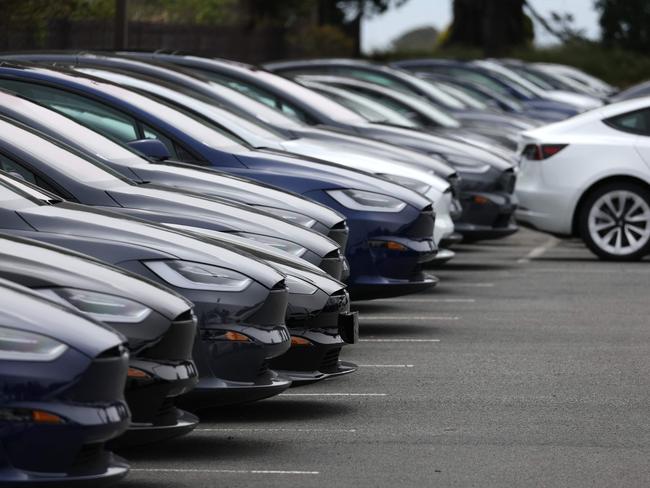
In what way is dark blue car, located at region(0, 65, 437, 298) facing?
to the viewer's right

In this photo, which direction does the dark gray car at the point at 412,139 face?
to the viewer's right

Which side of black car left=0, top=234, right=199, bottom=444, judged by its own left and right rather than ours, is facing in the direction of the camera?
right

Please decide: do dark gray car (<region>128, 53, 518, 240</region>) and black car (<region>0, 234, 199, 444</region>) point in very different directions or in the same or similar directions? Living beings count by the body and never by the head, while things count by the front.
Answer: same or similar directions

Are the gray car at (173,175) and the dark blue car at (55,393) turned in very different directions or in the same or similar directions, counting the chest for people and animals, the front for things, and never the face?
same or similar directions

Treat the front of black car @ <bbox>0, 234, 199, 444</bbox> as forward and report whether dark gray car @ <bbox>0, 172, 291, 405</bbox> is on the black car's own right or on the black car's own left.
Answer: on the black car's own left

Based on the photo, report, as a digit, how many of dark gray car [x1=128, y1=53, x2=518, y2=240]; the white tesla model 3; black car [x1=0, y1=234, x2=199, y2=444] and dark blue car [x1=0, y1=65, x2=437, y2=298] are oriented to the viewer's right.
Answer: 4

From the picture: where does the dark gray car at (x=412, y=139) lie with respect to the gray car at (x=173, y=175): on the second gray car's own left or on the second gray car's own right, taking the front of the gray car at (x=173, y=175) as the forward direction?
on the second gray car's own left

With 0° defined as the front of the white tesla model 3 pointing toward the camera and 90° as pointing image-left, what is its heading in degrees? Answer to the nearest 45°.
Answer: approximately 270°

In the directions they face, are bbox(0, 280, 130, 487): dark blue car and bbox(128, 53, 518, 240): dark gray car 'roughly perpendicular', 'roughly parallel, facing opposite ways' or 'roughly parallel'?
roughly parallel

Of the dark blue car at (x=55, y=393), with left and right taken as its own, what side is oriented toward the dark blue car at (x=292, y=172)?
left

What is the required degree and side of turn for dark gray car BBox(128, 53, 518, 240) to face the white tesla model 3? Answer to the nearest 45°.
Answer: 0° — it already faces it

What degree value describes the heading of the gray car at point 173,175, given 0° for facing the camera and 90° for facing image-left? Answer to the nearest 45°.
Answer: approximately 270°

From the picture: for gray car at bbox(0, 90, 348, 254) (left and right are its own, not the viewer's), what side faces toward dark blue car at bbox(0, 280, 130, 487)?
right
